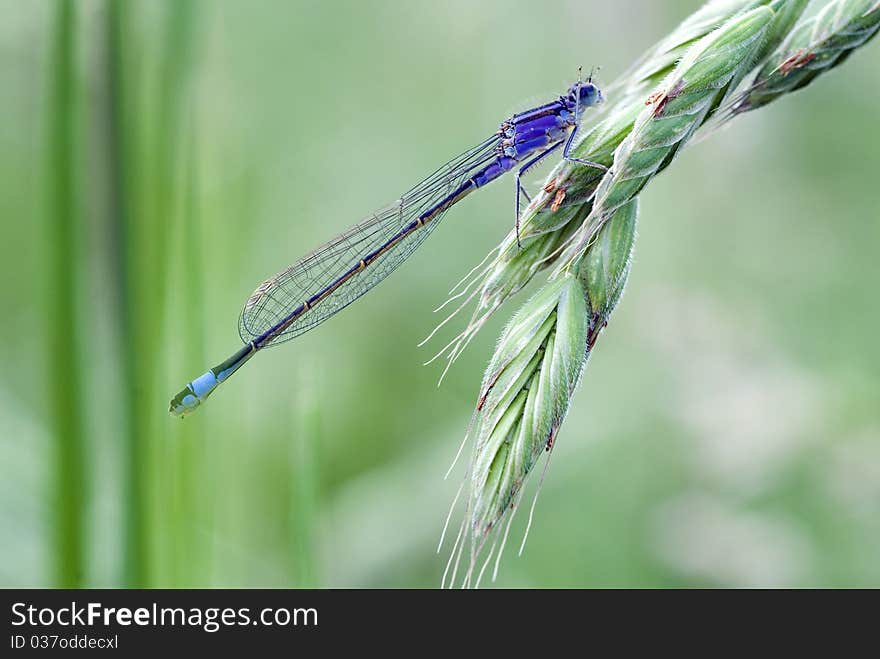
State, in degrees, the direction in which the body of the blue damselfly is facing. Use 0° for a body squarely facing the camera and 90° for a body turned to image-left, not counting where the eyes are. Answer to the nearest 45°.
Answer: approximately 270°
